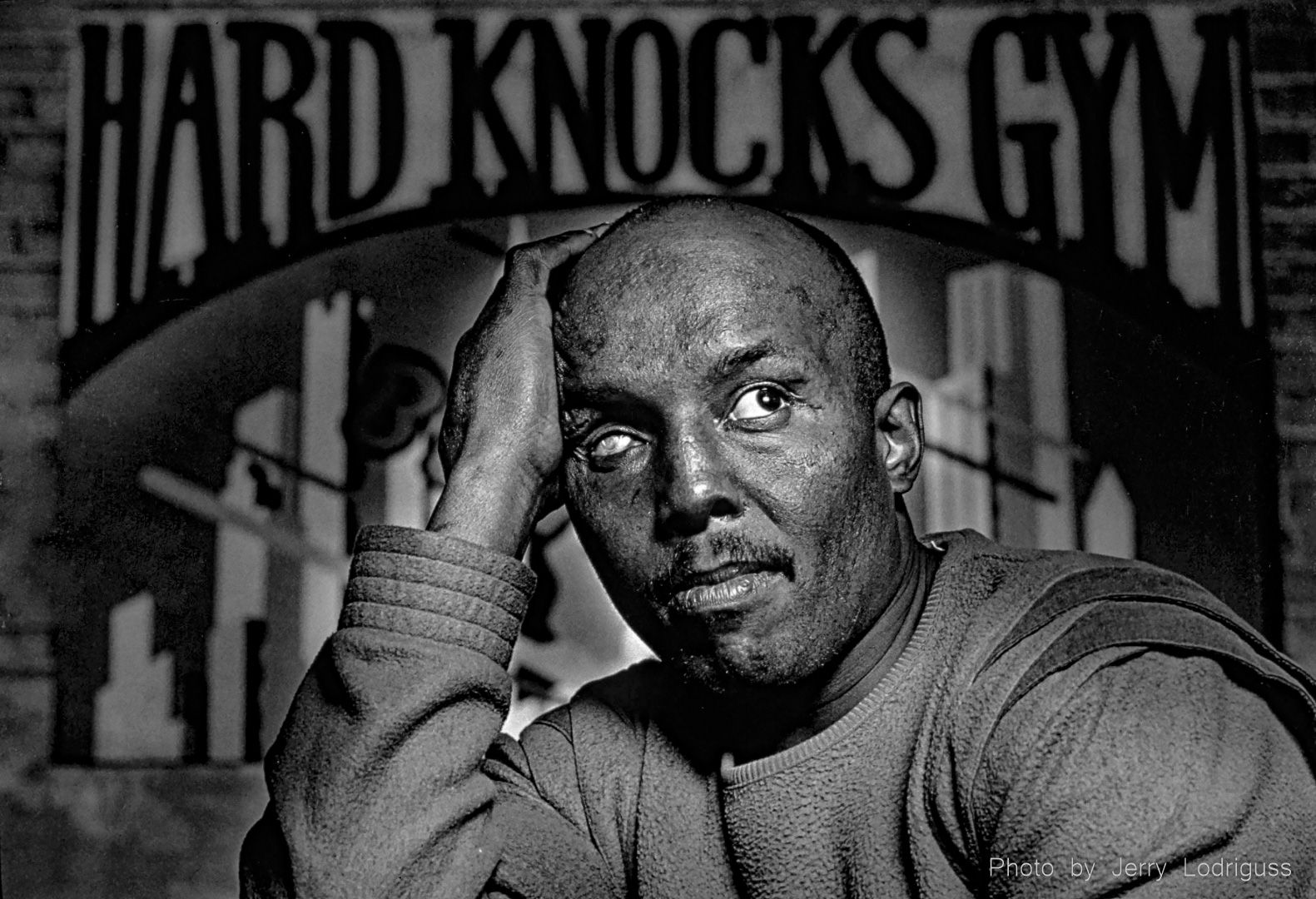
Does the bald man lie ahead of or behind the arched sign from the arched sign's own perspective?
ahead

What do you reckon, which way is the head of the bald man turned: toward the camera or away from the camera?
toward the camera

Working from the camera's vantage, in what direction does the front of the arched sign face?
facing the viewer
